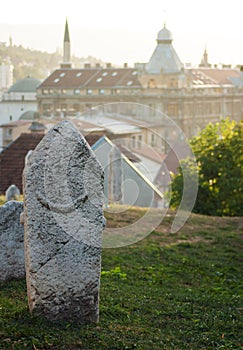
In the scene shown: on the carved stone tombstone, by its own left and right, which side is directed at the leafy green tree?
back

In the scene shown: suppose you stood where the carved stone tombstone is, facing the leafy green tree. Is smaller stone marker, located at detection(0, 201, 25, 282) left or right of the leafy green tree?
left

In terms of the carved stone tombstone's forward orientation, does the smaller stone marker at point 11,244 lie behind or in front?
behind

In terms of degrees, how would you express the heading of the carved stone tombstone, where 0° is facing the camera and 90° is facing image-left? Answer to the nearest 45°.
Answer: approximately 0°
